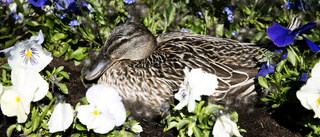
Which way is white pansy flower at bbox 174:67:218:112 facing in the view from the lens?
facing the viewer and to the left of the viewer

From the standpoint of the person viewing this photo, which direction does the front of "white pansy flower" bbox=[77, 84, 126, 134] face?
facing the viewer

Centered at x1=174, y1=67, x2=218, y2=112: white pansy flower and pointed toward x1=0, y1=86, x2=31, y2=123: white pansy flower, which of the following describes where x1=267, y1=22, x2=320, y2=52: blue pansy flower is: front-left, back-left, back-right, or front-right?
back-right

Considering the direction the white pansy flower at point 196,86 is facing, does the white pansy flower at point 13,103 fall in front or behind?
in front

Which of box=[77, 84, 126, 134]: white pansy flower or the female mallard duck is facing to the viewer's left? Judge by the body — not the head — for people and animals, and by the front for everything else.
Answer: the female mallard duck

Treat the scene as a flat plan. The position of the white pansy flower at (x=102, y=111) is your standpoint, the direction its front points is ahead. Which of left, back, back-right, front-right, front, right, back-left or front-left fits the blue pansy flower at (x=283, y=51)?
left

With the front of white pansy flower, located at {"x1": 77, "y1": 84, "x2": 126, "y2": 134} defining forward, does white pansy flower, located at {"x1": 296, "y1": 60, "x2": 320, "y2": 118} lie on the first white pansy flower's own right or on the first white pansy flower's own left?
on the first white pansy flower's own left

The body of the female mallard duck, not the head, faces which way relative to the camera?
to the viewer's left

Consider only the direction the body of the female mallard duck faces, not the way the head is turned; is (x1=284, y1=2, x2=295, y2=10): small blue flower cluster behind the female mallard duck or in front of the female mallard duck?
behind

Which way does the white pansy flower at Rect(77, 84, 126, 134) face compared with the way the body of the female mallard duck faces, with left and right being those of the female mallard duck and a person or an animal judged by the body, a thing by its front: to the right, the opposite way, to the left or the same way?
to the left

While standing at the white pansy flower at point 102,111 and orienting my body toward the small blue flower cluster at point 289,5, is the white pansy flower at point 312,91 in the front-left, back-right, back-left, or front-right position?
front-right

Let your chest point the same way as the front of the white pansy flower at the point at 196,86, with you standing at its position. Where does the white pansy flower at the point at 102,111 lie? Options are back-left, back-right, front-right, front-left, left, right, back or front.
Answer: front-right

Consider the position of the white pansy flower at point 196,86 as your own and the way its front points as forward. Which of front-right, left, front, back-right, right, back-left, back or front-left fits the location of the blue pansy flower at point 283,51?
back

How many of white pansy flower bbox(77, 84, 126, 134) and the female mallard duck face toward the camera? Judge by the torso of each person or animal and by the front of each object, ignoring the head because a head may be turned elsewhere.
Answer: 1
